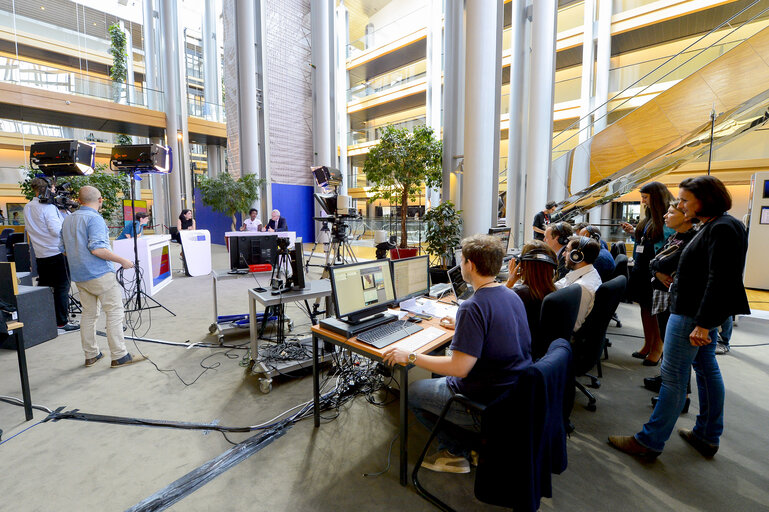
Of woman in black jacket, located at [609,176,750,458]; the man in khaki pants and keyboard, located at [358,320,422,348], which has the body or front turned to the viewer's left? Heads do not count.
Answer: the woman in black jacket

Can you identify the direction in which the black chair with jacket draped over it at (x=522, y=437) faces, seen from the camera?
facing away from the viewer and to the left of the viewer

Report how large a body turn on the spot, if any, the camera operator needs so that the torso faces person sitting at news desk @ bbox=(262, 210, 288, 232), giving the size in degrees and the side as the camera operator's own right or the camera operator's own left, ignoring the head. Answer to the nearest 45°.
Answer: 0° — they already face them

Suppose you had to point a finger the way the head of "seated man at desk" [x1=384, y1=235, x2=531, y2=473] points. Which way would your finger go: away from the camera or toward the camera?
away from the camera

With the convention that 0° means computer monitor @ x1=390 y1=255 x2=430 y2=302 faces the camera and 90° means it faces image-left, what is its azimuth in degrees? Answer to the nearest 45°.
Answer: approximately 315°

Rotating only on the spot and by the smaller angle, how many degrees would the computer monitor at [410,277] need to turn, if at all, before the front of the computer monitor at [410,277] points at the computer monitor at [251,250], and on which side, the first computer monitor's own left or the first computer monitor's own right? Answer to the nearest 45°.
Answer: approximately 180°

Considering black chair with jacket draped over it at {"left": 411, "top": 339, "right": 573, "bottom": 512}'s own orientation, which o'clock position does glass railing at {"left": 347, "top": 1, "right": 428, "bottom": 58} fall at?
The glass railing is roughly at 1 o'clock from the black chair with jacket draped over it.

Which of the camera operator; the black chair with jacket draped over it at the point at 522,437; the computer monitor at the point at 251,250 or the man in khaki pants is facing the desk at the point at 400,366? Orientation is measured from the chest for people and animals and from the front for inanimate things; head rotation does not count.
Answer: the black chair with jacket draped over it

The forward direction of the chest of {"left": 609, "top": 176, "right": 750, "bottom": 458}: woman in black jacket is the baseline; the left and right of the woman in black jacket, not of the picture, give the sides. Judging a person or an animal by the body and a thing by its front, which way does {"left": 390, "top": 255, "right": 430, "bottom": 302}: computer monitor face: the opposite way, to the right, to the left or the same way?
the opposite way

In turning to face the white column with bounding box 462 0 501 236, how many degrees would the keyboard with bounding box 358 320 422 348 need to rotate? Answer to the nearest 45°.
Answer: approximately 135° to its left

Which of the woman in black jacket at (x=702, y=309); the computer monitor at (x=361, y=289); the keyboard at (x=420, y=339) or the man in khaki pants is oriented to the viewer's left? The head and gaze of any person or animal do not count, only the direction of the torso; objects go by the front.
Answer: the woman in black jacket

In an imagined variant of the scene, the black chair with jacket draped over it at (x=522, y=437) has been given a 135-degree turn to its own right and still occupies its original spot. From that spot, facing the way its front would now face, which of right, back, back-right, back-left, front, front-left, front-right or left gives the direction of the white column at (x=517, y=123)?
left

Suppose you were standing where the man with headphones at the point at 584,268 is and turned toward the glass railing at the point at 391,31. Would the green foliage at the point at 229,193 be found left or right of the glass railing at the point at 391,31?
left

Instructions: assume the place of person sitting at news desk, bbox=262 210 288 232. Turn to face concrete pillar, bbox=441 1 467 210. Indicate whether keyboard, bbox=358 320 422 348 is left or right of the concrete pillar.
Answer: right

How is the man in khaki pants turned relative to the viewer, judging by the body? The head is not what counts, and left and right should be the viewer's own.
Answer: facing away from the viewer and to the right of the viewer
